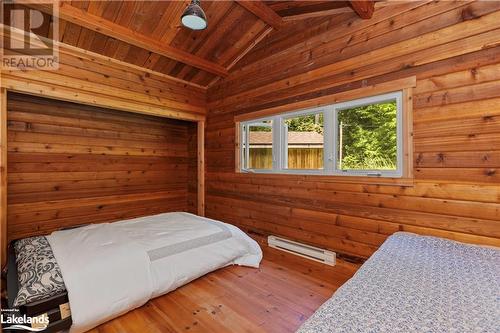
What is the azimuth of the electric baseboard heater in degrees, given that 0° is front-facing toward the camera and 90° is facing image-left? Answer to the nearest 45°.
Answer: approximately 45°
